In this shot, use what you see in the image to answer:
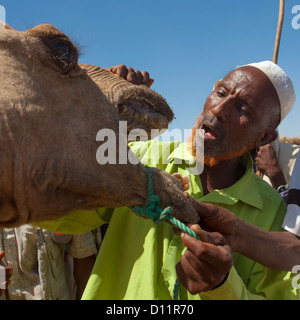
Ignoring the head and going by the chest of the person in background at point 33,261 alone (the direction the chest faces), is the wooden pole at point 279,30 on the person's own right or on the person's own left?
on the person's own left

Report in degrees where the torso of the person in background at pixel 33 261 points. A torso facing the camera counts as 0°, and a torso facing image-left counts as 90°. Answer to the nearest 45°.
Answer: approximately 0°
